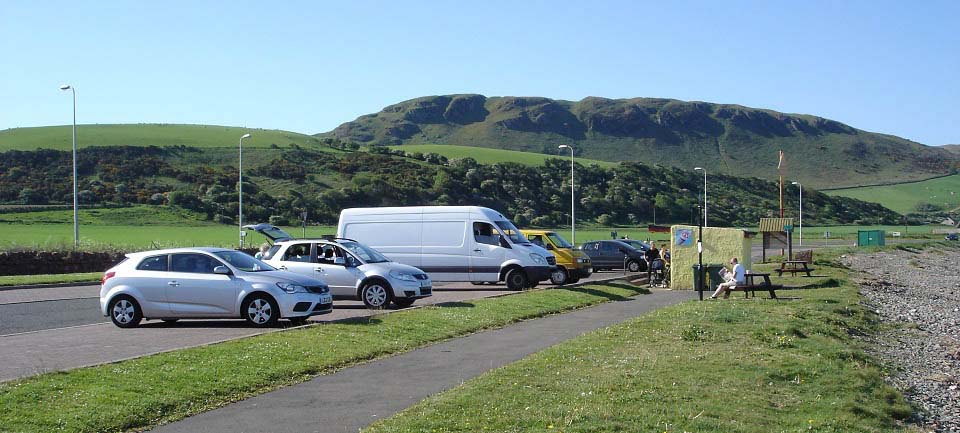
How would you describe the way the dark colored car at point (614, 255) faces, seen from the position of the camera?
facing to the right of the viewer

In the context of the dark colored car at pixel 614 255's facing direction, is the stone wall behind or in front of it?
behind

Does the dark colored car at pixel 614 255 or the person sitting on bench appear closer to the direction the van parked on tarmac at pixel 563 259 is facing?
the person sitting on bench

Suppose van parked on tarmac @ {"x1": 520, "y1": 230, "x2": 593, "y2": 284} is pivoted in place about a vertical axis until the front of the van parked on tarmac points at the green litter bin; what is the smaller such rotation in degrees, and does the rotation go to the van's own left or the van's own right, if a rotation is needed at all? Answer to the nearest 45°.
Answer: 0° — it already faces it

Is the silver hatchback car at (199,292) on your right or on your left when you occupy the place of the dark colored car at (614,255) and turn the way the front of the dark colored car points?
on your right

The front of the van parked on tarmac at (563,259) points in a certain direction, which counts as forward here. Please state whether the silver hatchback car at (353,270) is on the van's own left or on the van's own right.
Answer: on the van's own right
